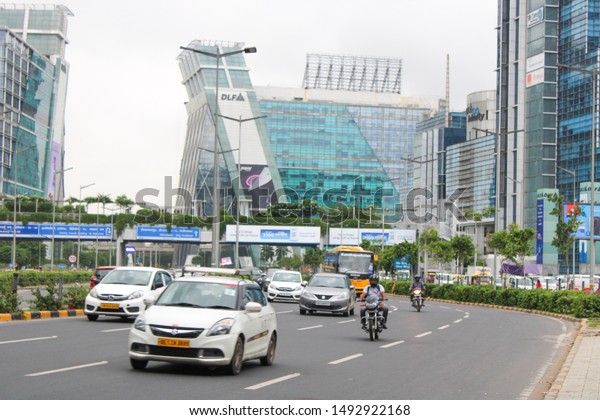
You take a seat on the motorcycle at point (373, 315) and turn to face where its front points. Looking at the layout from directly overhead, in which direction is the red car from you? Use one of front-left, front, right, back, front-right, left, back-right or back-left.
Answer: back-right

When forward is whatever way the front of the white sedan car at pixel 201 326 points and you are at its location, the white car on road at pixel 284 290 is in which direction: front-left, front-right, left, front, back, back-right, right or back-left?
back-right

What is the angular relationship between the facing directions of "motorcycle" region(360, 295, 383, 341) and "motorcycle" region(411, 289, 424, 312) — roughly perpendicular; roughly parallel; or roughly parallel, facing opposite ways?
roughly parallel

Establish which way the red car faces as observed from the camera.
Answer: facing the viewer and to the left of the viewer

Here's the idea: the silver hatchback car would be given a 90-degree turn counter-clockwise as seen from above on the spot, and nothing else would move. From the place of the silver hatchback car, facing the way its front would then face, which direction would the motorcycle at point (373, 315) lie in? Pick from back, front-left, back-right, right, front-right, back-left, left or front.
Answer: right

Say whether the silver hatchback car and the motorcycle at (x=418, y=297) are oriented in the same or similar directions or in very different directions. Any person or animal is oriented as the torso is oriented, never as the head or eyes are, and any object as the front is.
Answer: same or similar directions

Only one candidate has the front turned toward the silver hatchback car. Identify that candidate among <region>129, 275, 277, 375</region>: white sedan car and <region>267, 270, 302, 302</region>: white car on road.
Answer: the white car on road

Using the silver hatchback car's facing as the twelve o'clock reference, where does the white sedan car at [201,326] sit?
The white sedan car is roughly at 12 o'clock from the silver hatchback car.

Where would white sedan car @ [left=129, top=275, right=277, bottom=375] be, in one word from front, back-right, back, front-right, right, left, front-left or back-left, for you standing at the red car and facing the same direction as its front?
front-left

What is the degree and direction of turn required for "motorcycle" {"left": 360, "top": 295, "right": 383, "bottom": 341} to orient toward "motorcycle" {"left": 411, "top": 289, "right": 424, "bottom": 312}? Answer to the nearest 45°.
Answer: approximately 180°

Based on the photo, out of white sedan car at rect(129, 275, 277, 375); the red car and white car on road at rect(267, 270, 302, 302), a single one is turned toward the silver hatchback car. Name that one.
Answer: the white car on road

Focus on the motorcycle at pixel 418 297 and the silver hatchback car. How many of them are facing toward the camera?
2

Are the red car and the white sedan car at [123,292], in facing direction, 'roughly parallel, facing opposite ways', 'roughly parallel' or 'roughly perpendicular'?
roughly parallel

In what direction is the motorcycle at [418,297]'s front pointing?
toward the camera

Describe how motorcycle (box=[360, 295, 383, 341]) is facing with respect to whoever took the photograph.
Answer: facing the viewer

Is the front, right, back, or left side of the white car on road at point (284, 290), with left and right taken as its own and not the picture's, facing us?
front

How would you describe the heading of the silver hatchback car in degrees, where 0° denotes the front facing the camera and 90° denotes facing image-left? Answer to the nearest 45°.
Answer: approximately 0°

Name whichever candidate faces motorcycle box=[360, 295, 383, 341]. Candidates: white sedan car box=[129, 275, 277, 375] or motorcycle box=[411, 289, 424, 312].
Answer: motorcycle box=[411, 289, 424, 312]
